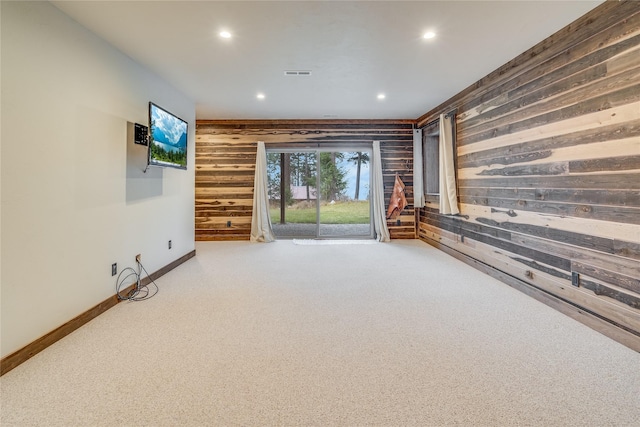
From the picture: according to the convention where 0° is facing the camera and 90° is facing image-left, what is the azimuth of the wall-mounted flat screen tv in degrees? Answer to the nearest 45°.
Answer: approximately 315°

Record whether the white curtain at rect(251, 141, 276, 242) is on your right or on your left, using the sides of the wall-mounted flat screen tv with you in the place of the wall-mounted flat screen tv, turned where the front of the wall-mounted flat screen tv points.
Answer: on your left

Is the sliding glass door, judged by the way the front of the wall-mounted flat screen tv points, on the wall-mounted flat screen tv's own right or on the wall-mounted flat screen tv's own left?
on the wall-mounted flat screen tv's own left

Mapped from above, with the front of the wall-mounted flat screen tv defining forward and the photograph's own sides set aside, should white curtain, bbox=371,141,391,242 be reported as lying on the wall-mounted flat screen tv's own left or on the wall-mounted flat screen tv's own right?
on the wall-mounted flat screen tv's own left
